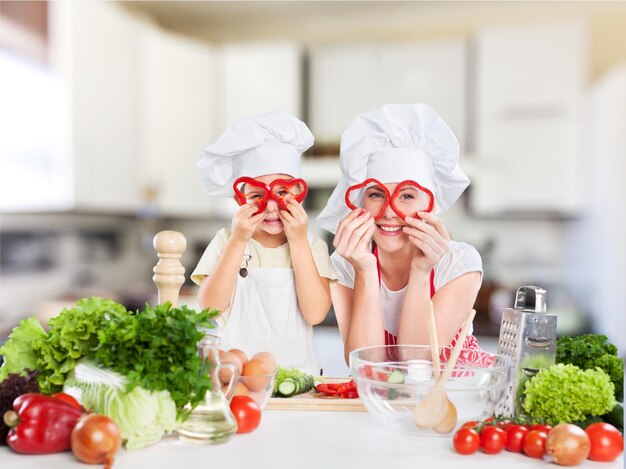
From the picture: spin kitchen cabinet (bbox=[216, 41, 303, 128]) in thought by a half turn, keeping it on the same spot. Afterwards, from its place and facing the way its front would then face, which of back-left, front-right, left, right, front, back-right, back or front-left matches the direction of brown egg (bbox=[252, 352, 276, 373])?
back

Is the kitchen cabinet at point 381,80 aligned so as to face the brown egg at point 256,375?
yes

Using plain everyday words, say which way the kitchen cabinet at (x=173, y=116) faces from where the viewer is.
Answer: facing the viewer and to the right of the viewer

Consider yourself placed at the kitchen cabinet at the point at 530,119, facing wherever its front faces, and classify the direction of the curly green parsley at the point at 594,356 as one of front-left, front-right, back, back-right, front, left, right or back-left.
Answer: front

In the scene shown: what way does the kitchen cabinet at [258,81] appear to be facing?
toward the camera

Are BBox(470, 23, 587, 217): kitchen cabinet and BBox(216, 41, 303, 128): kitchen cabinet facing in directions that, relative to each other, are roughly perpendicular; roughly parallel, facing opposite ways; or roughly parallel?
roughly parallel

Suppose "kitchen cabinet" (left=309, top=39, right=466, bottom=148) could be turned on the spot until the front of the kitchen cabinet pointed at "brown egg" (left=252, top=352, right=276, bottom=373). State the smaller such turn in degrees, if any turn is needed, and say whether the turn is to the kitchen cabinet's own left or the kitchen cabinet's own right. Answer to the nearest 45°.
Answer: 0° — it already faces it

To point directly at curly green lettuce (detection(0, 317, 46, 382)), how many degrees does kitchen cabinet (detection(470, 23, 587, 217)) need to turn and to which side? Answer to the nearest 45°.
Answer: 0° — it already faces it

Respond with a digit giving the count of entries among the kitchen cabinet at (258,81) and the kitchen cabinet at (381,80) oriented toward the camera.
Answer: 2

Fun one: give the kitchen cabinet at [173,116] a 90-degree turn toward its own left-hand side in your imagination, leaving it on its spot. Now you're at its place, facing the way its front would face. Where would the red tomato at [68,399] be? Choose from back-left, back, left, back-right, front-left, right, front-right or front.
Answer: back-right

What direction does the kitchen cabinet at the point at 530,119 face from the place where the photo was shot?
facing the viewer

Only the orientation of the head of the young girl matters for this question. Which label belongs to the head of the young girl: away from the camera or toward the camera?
toward the camera

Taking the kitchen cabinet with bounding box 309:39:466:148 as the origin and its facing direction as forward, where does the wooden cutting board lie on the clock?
The wooden cutting board is roughly at 12 o'clock from the kitchen cabinet.

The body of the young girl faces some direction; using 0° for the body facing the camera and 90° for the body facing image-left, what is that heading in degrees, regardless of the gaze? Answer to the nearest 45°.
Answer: approximately 0°

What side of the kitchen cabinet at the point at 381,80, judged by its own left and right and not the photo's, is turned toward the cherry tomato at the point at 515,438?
front
